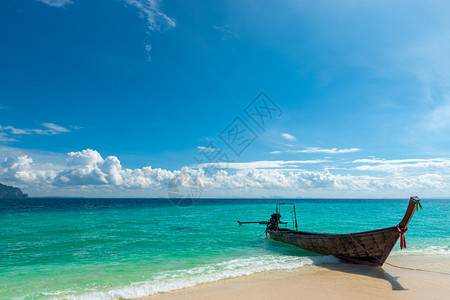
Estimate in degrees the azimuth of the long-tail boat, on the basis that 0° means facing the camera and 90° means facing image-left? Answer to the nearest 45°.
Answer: approximately 315°
